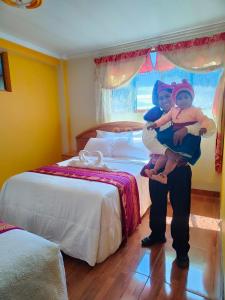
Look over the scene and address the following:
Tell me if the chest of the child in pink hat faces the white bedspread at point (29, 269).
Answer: yes

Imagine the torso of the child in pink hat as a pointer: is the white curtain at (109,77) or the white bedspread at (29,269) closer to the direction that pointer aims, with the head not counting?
the white bedspread

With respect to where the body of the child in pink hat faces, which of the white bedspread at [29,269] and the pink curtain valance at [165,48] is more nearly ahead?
the white bedspread

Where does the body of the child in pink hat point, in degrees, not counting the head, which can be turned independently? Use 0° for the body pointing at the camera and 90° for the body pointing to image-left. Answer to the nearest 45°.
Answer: approximately 45°

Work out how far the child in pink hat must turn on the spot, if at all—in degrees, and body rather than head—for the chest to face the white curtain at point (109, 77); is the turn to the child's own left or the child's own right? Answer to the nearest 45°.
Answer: approximately 90° to the child's own right

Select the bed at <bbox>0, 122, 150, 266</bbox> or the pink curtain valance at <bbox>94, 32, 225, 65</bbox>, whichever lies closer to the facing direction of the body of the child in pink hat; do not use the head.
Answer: the bed

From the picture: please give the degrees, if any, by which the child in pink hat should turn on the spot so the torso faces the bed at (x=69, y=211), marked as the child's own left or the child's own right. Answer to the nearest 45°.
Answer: approximately 45° to the child's own right

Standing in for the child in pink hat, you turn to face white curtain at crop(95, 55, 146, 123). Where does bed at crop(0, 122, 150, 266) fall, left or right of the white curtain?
left
